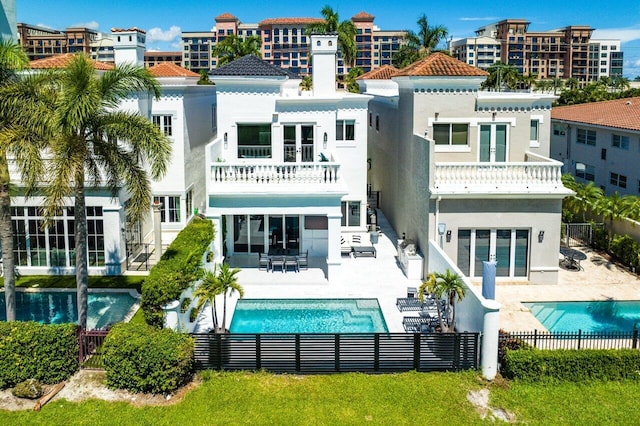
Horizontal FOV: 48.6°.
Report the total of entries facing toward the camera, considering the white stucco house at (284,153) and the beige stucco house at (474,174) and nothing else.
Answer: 2

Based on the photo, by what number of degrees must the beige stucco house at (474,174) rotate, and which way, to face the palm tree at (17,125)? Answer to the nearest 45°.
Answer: approximately 45° to its right

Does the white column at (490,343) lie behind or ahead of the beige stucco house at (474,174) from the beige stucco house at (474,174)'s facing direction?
ahead

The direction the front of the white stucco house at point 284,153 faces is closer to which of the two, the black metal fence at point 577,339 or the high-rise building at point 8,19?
the black metal fence

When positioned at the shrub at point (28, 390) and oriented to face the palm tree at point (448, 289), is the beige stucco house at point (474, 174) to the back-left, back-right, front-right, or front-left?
front-left

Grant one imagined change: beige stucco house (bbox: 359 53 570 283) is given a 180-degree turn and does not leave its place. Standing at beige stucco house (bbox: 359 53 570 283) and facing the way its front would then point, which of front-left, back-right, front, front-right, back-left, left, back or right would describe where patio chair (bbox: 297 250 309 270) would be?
left

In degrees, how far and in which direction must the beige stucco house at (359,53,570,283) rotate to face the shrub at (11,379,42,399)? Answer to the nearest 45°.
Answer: approximately 45° to its right

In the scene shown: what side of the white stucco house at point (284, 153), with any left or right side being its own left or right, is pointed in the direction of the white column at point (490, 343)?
front

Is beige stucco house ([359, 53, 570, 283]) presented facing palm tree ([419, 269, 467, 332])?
yes

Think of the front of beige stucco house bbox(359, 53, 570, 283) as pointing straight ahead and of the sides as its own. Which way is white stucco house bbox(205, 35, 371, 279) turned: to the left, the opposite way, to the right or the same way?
the same way

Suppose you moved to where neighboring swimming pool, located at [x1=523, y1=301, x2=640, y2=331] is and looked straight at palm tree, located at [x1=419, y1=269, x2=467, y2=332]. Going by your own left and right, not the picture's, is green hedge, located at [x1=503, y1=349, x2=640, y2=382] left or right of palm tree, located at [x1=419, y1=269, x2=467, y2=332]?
left

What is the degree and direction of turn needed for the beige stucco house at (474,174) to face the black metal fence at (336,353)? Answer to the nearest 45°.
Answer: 0° — it already faces it

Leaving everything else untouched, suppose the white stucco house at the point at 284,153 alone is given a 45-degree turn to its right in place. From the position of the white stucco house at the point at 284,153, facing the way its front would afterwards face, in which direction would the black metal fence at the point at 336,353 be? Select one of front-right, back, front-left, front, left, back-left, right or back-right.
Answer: front-left

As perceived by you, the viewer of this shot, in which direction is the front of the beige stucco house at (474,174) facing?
facing the viewer

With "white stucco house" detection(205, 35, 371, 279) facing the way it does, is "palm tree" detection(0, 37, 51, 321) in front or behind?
in front
